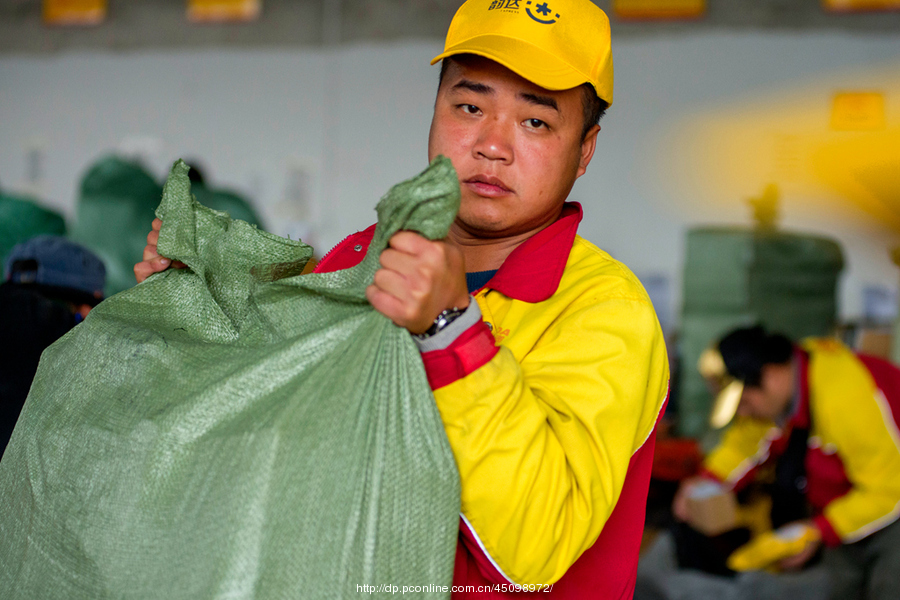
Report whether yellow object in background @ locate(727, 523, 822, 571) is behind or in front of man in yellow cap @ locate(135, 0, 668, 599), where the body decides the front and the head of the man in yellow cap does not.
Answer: behind

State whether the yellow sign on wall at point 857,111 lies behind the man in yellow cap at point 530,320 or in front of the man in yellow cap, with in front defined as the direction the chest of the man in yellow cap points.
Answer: behind

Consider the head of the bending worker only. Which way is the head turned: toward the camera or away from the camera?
toward the camera

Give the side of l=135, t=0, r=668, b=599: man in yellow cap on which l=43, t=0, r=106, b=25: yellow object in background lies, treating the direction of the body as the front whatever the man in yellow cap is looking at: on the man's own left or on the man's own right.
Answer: on the man's own right

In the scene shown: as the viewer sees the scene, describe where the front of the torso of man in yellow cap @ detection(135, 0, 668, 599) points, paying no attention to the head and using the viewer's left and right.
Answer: facing the viewer and to the left of the viewer

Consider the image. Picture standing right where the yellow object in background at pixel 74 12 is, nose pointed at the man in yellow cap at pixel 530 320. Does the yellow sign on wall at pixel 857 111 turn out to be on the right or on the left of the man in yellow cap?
left

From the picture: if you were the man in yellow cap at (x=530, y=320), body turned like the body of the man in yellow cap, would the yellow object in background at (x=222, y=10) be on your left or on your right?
on your right

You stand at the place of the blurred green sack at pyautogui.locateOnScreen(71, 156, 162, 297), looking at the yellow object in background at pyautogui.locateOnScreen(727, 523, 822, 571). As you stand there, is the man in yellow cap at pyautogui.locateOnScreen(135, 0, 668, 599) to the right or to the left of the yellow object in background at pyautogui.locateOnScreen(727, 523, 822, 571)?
right

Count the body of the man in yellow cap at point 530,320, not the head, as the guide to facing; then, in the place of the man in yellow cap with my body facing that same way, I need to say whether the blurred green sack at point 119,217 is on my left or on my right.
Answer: on my right

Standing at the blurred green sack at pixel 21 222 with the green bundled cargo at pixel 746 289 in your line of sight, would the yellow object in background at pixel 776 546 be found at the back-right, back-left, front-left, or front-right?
front-right
